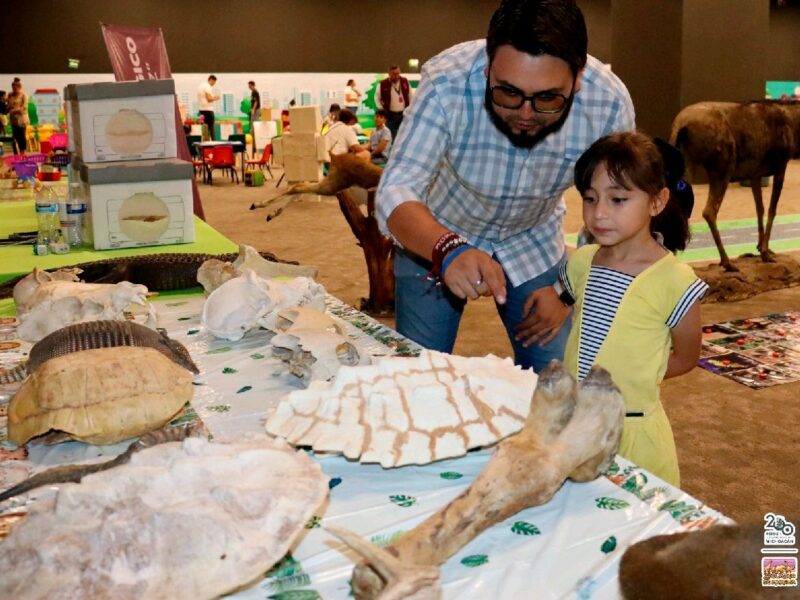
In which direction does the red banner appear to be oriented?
toward the camera

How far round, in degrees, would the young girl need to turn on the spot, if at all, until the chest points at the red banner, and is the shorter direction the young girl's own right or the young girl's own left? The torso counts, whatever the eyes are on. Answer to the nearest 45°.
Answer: approximately 90° to the young girl's own right

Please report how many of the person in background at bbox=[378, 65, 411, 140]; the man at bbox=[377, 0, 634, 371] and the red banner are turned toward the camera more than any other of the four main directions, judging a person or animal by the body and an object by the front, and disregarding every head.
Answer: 3

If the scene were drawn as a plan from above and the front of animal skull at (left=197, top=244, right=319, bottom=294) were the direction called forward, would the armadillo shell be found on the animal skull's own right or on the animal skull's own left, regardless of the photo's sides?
on the animal skull's own right

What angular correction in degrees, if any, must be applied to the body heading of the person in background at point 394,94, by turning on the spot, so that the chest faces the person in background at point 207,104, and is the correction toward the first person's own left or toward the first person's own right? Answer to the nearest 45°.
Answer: approximately 135° to the first person's own right

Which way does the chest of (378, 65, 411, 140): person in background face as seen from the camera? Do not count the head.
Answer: toward the camera

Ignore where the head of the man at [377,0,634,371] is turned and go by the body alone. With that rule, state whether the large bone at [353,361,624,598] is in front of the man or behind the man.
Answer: in front

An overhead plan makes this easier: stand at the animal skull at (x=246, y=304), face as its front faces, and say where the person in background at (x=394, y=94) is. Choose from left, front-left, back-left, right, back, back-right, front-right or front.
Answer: left
